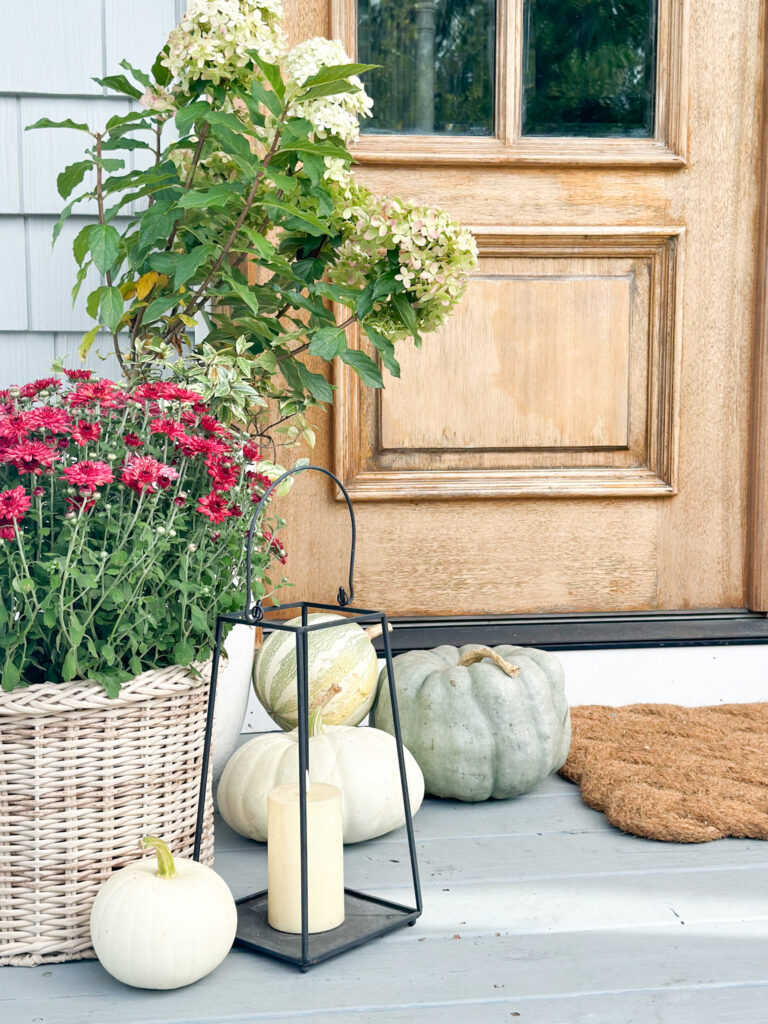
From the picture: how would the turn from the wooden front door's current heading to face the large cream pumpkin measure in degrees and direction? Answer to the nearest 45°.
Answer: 0° — it already faces it

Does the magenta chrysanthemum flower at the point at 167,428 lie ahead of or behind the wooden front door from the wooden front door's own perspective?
ahead

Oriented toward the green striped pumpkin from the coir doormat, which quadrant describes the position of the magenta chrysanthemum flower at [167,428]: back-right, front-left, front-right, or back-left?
front-left

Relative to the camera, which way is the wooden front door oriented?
toward the camera

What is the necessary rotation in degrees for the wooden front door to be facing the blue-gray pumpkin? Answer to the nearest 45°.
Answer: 0° — it already faces it
